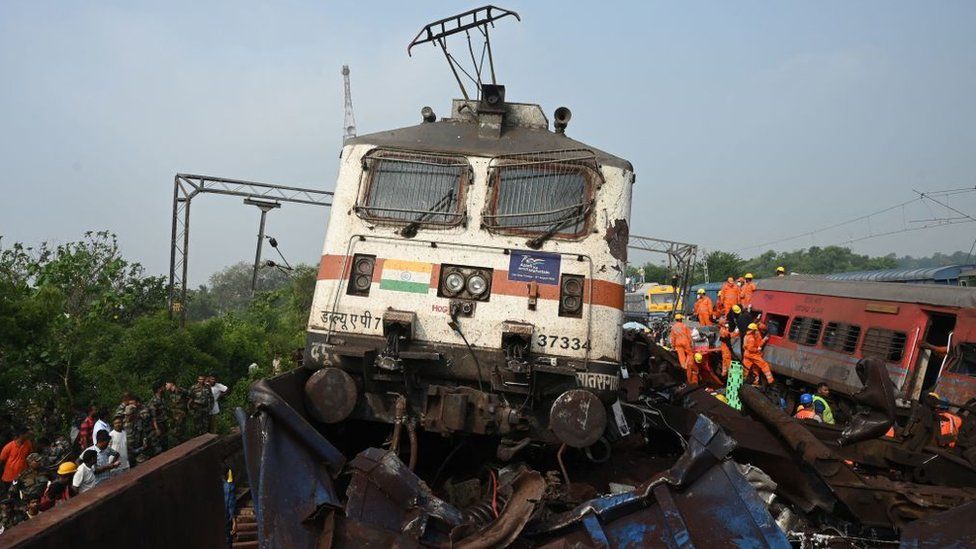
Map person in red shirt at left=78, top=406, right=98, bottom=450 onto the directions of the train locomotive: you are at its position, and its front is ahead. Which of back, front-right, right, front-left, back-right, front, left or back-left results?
back-right

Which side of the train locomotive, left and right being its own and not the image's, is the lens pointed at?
front

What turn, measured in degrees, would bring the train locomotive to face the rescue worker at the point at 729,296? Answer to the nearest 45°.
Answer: approximately 135° to its left

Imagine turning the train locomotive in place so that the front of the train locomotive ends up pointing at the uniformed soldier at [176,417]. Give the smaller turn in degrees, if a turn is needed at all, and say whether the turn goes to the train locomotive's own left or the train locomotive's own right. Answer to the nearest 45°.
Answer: approximately 135° to the train locomotive's own right

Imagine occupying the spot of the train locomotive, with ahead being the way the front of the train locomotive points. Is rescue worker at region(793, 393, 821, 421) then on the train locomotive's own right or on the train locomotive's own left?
on the train locomotive's own left

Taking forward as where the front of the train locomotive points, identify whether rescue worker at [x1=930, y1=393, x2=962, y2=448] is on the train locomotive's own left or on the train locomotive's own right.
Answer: on the train locomotive's own left

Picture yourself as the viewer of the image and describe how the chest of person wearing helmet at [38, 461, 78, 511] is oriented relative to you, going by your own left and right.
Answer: facing away from the viewer and to the right of the viewer
